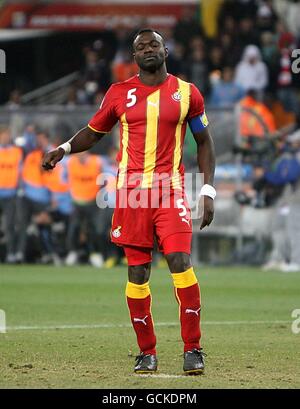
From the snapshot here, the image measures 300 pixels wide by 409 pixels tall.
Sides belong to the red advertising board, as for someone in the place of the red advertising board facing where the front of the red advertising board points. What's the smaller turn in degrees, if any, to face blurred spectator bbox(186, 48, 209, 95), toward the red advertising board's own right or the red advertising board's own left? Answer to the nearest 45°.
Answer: approximately 45° to the red advertising board's own left

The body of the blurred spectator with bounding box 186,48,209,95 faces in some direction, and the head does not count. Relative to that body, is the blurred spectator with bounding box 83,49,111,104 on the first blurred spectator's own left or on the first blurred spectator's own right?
on the first blurred spectator's own right

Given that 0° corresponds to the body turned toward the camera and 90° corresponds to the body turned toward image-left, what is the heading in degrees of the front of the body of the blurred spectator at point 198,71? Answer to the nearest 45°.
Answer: approximately 0°

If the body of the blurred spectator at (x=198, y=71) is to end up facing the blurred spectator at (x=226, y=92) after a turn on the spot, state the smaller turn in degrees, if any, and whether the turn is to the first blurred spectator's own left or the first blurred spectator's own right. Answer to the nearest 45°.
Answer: approximately 45° to the first blurred spectator's own left
